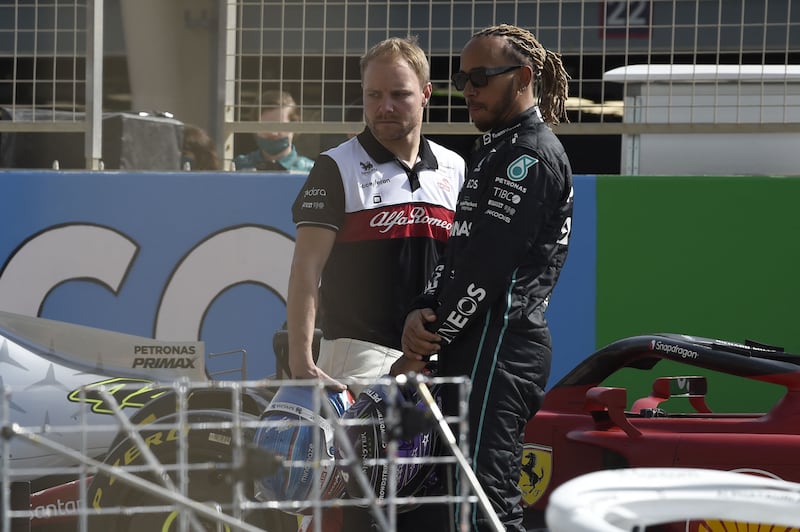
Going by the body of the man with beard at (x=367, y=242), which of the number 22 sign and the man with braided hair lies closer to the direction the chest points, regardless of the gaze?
the man with braided hair

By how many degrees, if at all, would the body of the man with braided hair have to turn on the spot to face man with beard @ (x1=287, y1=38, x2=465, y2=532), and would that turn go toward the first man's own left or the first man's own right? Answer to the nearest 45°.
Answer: approximately 45° to the first man's own right

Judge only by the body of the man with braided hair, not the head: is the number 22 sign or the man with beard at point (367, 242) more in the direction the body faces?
the man with beard

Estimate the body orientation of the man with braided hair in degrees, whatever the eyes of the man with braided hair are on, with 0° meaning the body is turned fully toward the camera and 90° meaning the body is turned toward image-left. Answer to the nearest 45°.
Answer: approximately 90°

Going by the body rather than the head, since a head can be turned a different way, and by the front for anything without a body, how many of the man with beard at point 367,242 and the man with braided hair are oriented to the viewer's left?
1

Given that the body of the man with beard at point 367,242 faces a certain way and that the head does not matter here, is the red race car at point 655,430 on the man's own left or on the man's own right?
on the man's own left

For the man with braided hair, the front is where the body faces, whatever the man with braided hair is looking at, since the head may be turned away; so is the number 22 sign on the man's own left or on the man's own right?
on the man's own right

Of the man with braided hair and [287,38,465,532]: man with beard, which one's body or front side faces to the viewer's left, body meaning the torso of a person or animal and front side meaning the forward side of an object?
the man with braided hair

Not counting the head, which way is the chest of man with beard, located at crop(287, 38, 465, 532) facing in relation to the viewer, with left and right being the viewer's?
facing the viewer and to the right of the viewer

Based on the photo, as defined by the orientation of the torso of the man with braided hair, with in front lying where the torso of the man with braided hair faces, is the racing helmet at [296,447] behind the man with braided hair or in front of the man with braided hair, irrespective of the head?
in front
